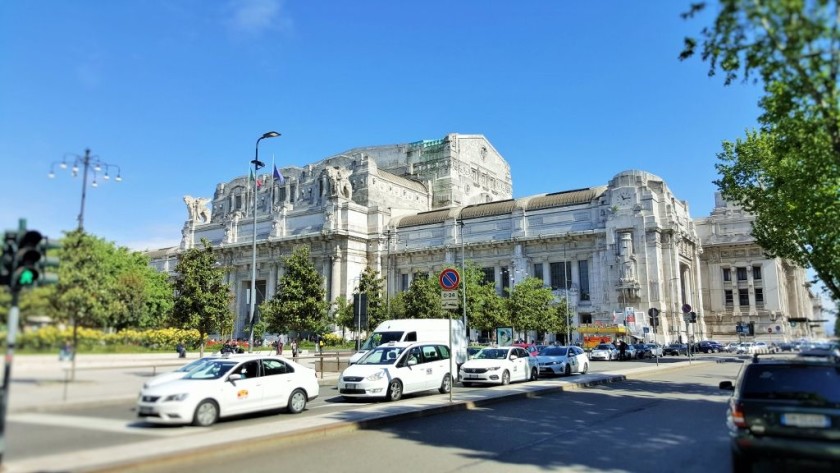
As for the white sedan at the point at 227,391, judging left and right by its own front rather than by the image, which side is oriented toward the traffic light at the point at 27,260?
front

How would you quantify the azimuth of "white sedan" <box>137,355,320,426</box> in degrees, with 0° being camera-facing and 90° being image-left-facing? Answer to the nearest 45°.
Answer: approximately 45°

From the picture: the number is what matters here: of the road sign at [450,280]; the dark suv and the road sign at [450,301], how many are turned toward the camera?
2

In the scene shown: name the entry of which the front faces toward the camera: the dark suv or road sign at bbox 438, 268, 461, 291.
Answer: the road sign

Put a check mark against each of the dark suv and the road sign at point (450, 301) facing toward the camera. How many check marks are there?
1

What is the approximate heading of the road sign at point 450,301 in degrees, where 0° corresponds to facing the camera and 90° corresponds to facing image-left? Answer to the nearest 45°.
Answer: approximately 0°

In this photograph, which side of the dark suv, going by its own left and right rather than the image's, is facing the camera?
back

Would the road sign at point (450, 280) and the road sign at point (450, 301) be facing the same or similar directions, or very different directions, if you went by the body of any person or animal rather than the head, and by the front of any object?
same or similar directions

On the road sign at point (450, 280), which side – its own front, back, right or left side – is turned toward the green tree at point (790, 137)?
left

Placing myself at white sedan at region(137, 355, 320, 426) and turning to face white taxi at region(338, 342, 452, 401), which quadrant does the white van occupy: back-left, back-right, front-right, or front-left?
front-left

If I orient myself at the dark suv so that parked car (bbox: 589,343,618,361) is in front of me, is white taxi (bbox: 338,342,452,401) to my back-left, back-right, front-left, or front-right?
front-left

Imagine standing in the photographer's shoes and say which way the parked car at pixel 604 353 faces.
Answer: facing the viewer and to the left of the viewer

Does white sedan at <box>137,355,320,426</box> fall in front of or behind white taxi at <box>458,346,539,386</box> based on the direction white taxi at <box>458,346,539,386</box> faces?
in front

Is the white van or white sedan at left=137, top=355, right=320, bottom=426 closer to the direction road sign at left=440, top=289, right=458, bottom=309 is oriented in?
the white sedan

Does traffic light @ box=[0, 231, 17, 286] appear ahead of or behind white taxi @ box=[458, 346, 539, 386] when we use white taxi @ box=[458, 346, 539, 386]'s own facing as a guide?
ahead

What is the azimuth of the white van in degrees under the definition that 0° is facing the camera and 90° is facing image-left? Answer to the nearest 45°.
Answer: approximately 45°

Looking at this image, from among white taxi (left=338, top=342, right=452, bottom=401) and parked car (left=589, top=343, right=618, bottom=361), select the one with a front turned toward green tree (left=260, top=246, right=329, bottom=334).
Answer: the parked car

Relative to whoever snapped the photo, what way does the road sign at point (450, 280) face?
facing the viewer

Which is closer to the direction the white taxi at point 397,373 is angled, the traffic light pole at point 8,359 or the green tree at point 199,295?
the traffic light pole

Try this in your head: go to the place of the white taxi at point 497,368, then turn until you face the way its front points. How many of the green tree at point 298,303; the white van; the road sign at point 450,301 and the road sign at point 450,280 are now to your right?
2
